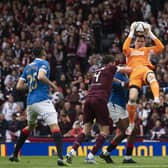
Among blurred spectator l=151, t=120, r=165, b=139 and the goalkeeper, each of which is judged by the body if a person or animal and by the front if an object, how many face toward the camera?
2

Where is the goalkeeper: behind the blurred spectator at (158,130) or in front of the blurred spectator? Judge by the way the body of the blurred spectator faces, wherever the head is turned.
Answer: in front

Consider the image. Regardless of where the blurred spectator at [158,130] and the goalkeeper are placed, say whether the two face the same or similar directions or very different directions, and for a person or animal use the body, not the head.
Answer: same or similar directions

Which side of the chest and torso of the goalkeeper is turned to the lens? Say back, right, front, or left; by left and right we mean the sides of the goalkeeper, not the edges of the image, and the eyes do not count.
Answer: front

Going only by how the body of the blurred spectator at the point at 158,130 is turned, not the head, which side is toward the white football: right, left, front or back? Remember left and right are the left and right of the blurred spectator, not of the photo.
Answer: front

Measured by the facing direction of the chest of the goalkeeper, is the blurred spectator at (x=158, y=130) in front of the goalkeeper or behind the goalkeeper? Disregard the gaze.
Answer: behind
